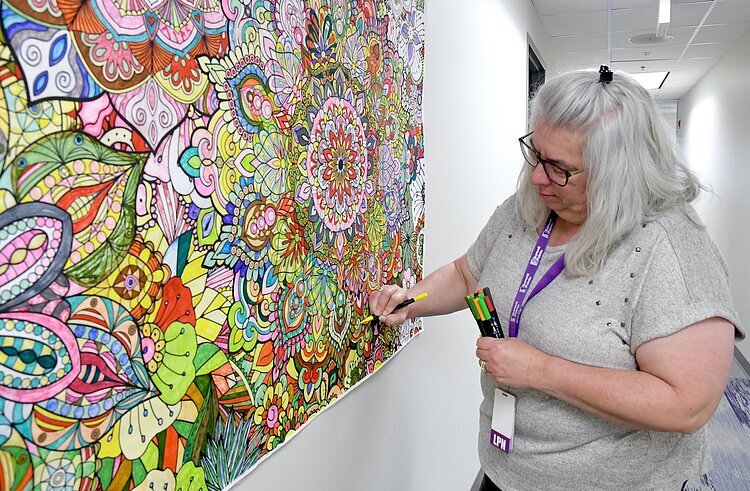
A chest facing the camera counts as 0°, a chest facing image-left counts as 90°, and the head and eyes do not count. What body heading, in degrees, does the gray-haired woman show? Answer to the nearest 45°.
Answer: approximately 45°

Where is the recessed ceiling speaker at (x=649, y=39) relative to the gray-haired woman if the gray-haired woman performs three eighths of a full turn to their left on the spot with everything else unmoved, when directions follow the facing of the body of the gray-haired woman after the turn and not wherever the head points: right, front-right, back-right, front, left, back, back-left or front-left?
left

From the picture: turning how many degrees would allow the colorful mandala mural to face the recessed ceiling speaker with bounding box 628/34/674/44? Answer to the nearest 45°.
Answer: approximately 90° to its left

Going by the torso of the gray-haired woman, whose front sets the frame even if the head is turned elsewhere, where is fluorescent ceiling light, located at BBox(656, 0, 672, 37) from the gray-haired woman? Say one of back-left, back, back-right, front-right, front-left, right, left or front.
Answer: back-right

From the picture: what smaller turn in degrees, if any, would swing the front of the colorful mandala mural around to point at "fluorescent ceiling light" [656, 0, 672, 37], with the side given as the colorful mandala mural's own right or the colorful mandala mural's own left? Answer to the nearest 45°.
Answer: approximately 90° to the colorful mandala mural's own left

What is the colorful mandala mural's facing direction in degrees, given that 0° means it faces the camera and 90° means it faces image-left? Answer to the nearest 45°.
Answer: approximately 315°

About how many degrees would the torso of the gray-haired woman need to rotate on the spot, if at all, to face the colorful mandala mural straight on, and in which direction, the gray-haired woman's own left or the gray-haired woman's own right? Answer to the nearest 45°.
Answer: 0° — they already face it

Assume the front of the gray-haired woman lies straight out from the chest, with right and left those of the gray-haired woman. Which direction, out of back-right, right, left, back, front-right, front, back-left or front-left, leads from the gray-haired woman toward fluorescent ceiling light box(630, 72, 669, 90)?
back-right

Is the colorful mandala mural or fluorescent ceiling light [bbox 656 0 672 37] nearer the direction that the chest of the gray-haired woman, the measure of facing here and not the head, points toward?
the colorful mandala mural
